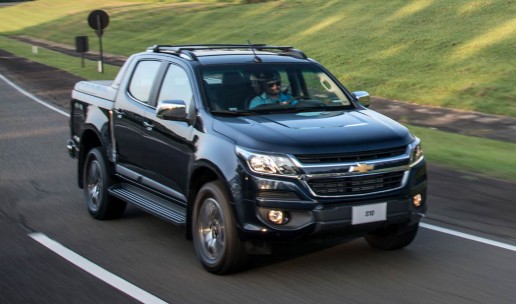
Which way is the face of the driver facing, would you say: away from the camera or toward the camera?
toward the camera

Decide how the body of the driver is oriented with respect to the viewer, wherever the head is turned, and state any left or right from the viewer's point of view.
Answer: facing the viewer and to the right of the viewer

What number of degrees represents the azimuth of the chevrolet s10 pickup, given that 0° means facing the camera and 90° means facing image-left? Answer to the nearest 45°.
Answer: approximately 315°
